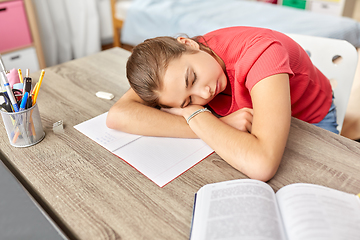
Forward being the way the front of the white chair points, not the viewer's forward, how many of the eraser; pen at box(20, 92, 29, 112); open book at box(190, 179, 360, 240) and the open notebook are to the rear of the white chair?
0

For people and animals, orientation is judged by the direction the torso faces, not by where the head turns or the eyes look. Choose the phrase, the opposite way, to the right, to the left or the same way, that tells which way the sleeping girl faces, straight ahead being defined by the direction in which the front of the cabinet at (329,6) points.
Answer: the same way

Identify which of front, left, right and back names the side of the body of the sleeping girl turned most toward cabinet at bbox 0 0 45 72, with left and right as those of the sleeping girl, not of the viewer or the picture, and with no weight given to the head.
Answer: right

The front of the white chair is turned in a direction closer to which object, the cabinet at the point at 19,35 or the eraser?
the eraser

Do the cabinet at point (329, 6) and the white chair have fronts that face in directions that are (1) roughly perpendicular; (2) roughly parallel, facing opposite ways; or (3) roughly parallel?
roughly parallel

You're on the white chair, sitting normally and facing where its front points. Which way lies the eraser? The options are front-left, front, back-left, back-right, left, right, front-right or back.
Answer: front

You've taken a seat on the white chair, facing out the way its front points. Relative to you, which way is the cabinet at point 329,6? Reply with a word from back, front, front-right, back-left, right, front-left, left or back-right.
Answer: back-right

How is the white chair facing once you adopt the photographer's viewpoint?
facing the viewer and to the left of the viewer

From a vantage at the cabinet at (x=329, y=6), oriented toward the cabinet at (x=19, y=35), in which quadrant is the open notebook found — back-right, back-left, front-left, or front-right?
front-left

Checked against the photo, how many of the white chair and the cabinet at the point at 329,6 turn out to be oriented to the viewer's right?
0

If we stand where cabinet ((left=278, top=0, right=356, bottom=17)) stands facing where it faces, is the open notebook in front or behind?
in front

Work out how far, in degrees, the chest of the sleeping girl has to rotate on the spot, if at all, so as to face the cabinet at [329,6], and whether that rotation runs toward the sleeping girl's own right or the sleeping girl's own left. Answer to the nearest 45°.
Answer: approximately 135° to the sleeping girl's own right

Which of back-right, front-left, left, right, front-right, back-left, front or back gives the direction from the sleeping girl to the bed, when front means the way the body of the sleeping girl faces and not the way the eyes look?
back-right
